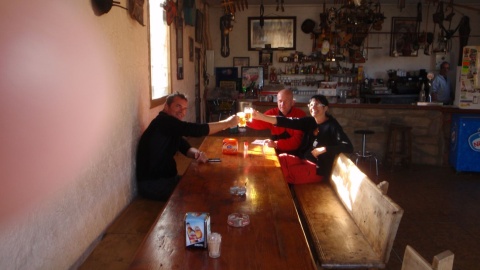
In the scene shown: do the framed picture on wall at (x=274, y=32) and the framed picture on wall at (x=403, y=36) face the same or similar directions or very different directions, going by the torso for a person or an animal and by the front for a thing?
same or similar directions

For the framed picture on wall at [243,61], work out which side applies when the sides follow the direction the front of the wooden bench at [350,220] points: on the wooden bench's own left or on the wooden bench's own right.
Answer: on the wooden bench's own right

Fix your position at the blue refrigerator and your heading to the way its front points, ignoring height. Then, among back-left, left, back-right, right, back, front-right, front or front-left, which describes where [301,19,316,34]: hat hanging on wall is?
back-right

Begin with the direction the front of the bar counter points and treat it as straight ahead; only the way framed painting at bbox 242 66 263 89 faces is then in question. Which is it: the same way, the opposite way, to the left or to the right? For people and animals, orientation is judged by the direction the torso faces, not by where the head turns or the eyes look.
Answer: the same way

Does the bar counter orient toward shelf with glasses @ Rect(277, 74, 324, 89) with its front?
no

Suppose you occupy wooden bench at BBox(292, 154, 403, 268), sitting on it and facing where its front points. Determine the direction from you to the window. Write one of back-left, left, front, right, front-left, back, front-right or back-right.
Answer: front-right

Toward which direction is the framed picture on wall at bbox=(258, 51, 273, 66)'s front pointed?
toward the camera

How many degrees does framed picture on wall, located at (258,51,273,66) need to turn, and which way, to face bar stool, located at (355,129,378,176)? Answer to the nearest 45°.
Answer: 0° — it already faces it

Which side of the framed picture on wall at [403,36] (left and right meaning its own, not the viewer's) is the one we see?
front

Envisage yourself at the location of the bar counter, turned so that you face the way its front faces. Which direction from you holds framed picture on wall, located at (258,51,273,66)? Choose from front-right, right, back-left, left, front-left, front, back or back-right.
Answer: back-right

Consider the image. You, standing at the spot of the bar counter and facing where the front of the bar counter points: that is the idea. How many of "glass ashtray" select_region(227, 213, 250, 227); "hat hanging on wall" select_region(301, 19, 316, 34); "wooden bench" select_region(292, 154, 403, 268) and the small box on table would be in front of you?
3

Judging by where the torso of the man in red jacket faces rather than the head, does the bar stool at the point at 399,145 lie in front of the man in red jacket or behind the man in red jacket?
behind

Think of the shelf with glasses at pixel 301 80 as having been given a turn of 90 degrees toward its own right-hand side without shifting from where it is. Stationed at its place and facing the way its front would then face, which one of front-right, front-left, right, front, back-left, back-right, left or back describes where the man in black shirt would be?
left

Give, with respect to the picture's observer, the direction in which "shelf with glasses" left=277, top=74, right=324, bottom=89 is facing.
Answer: facing the viewer

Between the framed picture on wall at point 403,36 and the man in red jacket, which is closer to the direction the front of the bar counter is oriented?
the man in red jacket

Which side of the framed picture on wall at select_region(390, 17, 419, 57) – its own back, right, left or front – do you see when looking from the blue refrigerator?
front

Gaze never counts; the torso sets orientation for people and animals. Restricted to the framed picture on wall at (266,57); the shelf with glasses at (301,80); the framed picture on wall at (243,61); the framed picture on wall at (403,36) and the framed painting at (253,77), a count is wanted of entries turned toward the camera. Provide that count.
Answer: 5

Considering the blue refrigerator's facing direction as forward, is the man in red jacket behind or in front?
in front

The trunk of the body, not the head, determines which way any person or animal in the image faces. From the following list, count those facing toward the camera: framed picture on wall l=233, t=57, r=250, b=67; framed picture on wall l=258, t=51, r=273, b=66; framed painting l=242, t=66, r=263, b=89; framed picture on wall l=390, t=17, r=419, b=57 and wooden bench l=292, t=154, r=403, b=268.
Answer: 4

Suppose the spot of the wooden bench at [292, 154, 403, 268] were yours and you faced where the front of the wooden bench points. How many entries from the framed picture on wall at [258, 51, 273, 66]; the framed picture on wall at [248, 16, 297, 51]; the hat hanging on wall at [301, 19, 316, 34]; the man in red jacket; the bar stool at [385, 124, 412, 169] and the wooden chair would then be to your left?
1

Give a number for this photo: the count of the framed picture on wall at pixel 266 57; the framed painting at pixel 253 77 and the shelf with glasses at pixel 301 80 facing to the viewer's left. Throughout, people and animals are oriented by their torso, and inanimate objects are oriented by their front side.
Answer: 0

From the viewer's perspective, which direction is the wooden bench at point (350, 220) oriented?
to the viewer's left

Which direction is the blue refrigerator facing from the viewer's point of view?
toward the camera
